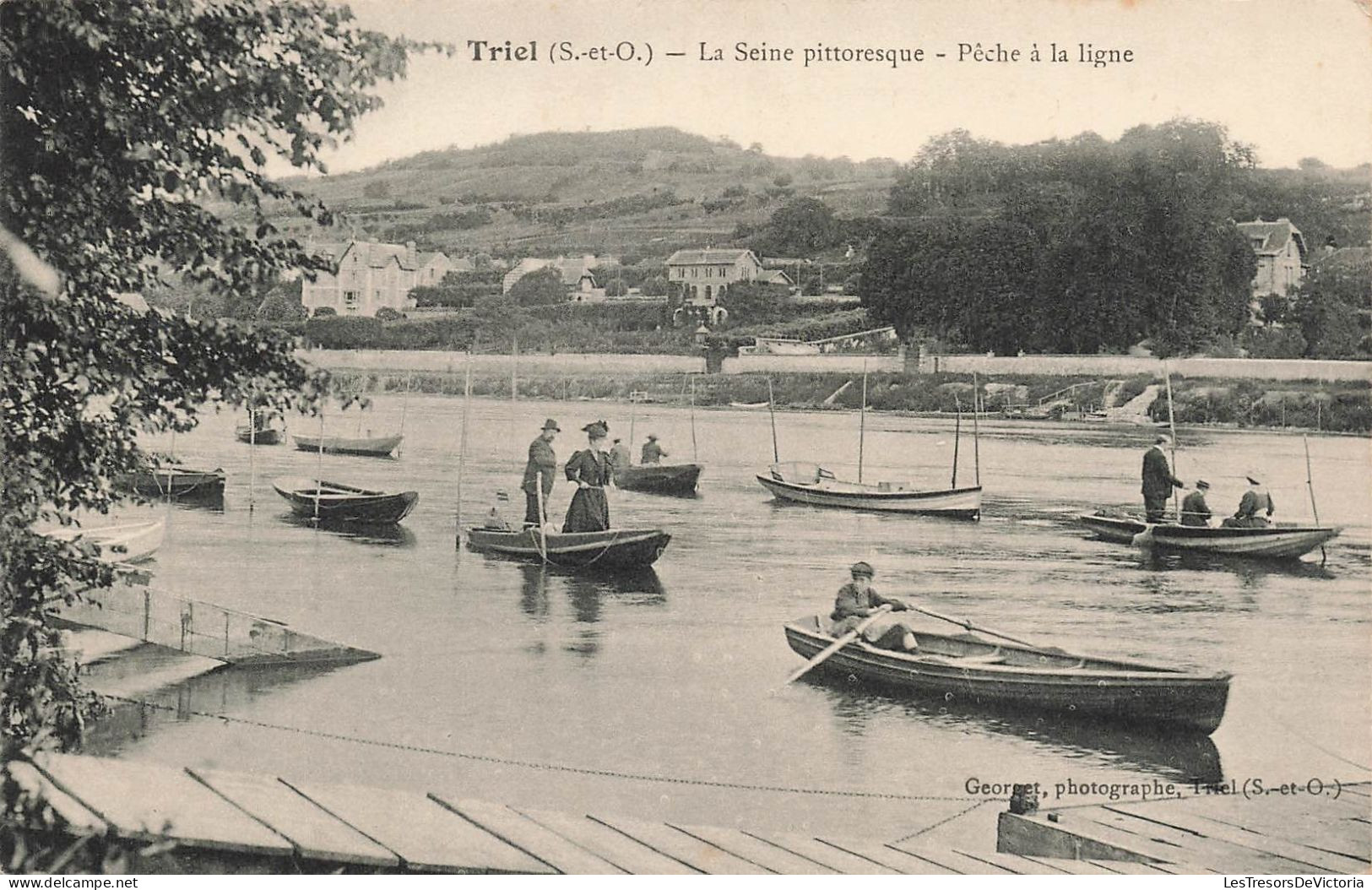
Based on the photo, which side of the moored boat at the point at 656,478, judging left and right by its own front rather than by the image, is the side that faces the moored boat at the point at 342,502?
back

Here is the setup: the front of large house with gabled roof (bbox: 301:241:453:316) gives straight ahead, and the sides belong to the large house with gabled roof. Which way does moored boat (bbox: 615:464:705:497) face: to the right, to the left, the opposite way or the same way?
to the left

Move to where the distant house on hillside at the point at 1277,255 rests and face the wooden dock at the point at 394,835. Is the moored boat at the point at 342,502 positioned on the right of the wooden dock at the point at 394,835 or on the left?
right

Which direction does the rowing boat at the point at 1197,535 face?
to the viewer's right

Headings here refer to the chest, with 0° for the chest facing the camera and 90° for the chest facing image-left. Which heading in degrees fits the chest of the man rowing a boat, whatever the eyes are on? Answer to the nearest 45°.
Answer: approximately 315°

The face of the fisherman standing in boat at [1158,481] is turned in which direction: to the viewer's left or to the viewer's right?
to the viewer's right

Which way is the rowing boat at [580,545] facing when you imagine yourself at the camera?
facing to the right of the viewer

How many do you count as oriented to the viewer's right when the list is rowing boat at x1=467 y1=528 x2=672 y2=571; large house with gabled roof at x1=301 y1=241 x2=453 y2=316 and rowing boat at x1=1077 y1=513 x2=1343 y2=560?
2

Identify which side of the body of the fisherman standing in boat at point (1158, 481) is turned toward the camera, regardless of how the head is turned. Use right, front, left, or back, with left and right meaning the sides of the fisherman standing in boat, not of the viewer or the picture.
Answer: right
